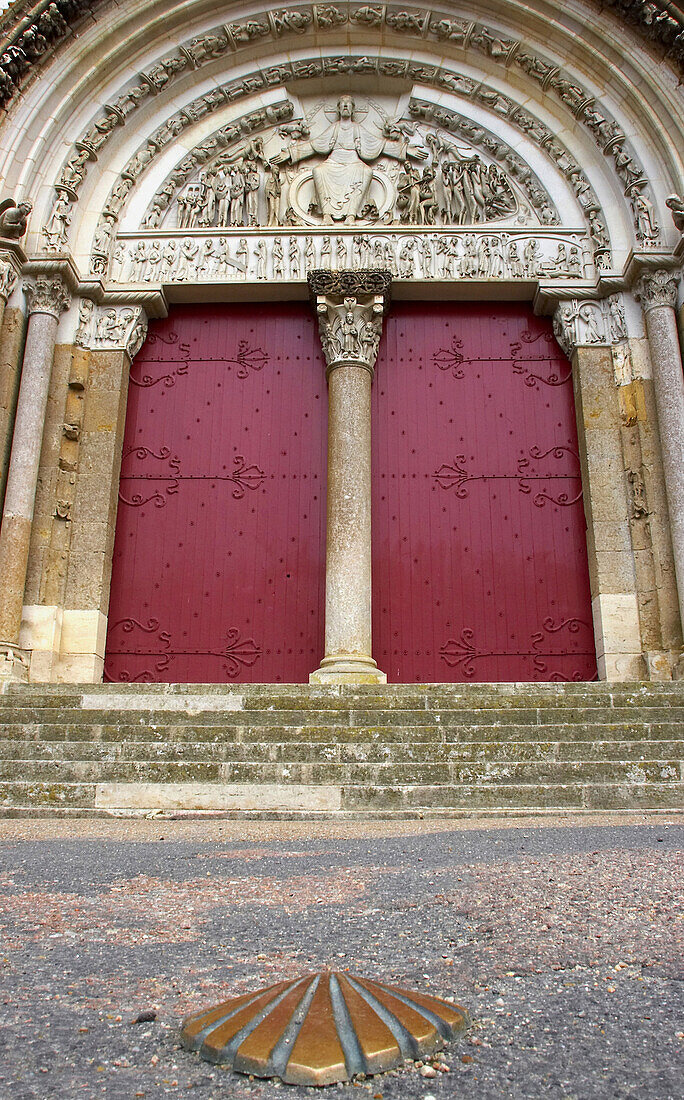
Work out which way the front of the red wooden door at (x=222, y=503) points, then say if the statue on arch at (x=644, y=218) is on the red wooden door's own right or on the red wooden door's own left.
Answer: on the red wooden door's own left

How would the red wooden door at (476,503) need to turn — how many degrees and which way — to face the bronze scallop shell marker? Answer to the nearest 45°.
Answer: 0° — it already faces it

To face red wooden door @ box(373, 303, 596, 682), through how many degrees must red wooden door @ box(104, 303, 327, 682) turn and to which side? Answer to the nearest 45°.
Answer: approximately 90° to its left

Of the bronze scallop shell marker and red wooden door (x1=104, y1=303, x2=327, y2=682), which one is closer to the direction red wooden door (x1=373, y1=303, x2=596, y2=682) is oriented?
the bronze scallop shell marker

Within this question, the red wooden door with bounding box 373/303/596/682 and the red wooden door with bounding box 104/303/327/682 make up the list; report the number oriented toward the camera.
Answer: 2

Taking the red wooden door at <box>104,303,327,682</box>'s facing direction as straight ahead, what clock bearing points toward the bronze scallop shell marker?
The bronze scallop shell marker is roughly at 12 o'clock from the red wooden door.

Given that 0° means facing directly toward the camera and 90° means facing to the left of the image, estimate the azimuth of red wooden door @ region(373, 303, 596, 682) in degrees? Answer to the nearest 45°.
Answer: approximately 0°
